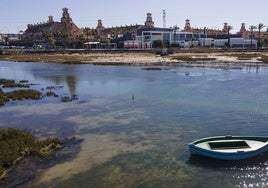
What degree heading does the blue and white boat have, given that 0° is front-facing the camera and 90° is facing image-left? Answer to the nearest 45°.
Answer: approximately 90°
